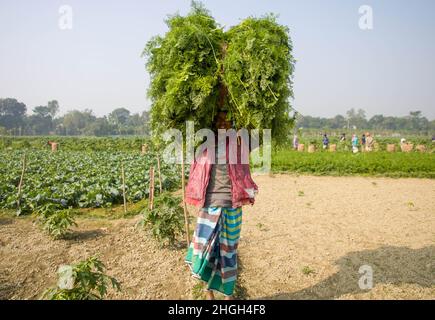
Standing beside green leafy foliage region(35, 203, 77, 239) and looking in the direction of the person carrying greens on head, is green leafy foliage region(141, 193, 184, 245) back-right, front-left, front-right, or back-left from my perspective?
front-left

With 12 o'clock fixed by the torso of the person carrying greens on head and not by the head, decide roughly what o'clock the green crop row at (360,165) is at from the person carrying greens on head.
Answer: The green crop row is roughly at 7 o'clock from the person carrying greens on head.

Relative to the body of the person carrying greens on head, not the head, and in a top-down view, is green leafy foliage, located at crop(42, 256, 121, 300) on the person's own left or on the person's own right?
on the person's own right

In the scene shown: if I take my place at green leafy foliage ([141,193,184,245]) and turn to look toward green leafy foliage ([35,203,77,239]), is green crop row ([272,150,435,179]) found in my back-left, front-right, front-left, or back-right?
back-right

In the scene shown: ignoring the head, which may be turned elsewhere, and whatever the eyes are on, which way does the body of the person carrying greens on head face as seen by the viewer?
toward the camera

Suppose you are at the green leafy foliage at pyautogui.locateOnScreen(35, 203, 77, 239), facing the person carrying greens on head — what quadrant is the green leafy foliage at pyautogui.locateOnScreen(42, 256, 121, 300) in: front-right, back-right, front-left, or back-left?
front-right

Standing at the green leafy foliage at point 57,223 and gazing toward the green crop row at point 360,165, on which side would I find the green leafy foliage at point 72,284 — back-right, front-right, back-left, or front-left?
back-right

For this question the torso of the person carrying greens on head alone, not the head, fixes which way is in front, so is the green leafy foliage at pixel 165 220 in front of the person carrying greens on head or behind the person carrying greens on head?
behind

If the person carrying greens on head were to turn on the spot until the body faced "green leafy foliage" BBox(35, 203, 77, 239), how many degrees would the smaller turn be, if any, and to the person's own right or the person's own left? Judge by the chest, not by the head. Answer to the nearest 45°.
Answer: approximately 135° to the person's own right

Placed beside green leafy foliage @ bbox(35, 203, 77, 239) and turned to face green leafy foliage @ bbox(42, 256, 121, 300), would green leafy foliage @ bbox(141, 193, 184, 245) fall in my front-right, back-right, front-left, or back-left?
front-left
